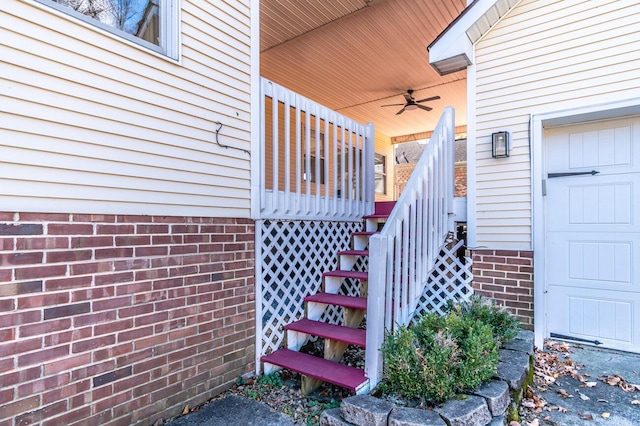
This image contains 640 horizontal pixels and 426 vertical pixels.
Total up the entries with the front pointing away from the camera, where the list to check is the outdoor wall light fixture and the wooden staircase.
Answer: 0

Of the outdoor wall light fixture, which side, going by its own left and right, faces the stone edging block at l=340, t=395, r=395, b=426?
front

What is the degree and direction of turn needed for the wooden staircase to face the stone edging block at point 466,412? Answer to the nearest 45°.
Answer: approximately 90° to its left

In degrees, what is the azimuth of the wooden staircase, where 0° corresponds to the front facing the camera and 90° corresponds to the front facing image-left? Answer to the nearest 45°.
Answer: approximately 45°

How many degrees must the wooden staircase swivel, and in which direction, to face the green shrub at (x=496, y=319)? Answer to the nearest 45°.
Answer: approximately 135° to its left

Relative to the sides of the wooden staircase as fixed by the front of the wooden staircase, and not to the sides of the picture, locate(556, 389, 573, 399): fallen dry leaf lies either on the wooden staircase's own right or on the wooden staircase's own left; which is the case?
on the wooden staircase's own left

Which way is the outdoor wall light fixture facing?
toward the camera

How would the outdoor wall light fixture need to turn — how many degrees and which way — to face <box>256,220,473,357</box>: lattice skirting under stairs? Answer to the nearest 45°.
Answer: approximately 45° to its right

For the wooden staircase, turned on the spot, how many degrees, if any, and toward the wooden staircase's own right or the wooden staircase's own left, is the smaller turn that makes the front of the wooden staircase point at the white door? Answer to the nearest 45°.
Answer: approximately 135° to the wooden staircase's own left
